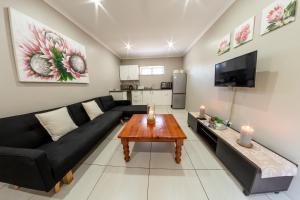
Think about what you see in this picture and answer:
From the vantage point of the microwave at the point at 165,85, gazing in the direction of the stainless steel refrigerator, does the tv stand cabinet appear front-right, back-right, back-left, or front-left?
front-right

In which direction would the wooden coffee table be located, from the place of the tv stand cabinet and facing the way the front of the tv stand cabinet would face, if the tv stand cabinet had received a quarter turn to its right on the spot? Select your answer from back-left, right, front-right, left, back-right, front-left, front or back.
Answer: front-left

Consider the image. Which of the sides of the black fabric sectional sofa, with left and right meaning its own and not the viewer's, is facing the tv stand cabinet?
front

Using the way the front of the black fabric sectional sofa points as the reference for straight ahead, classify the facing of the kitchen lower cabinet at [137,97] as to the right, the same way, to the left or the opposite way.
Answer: to the right

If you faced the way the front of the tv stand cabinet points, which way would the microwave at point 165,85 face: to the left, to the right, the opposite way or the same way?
to the left

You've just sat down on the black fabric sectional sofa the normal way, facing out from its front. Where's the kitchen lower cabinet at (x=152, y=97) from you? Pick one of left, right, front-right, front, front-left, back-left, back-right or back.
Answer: left

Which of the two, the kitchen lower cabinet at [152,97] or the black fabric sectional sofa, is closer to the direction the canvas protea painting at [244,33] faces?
the black fabric sectional sofa

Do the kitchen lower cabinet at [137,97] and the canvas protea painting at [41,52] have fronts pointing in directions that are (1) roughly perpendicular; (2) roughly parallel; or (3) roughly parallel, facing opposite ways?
roughly perpendicular

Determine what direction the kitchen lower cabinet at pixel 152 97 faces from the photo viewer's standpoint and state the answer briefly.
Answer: facing the viewer

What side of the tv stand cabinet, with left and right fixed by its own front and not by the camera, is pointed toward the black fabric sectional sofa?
front

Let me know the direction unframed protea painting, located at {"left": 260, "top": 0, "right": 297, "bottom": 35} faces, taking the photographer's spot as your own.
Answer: facing the viewer and to the left of the viewer

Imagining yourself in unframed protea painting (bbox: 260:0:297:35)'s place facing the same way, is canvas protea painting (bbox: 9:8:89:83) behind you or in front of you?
in front

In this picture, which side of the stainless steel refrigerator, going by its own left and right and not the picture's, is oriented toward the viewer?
front

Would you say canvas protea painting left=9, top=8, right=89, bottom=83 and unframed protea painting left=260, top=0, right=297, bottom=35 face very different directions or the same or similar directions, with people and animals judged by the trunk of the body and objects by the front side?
very different directions

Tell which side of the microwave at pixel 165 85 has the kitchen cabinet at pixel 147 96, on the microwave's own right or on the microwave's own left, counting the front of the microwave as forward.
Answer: on the microwave's own right

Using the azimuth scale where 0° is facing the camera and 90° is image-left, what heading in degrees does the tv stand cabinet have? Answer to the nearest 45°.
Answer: approximately 45°

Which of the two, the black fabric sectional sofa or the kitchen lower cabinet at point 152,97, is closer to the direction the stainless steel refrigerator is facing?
the black fabric sectional sofa
